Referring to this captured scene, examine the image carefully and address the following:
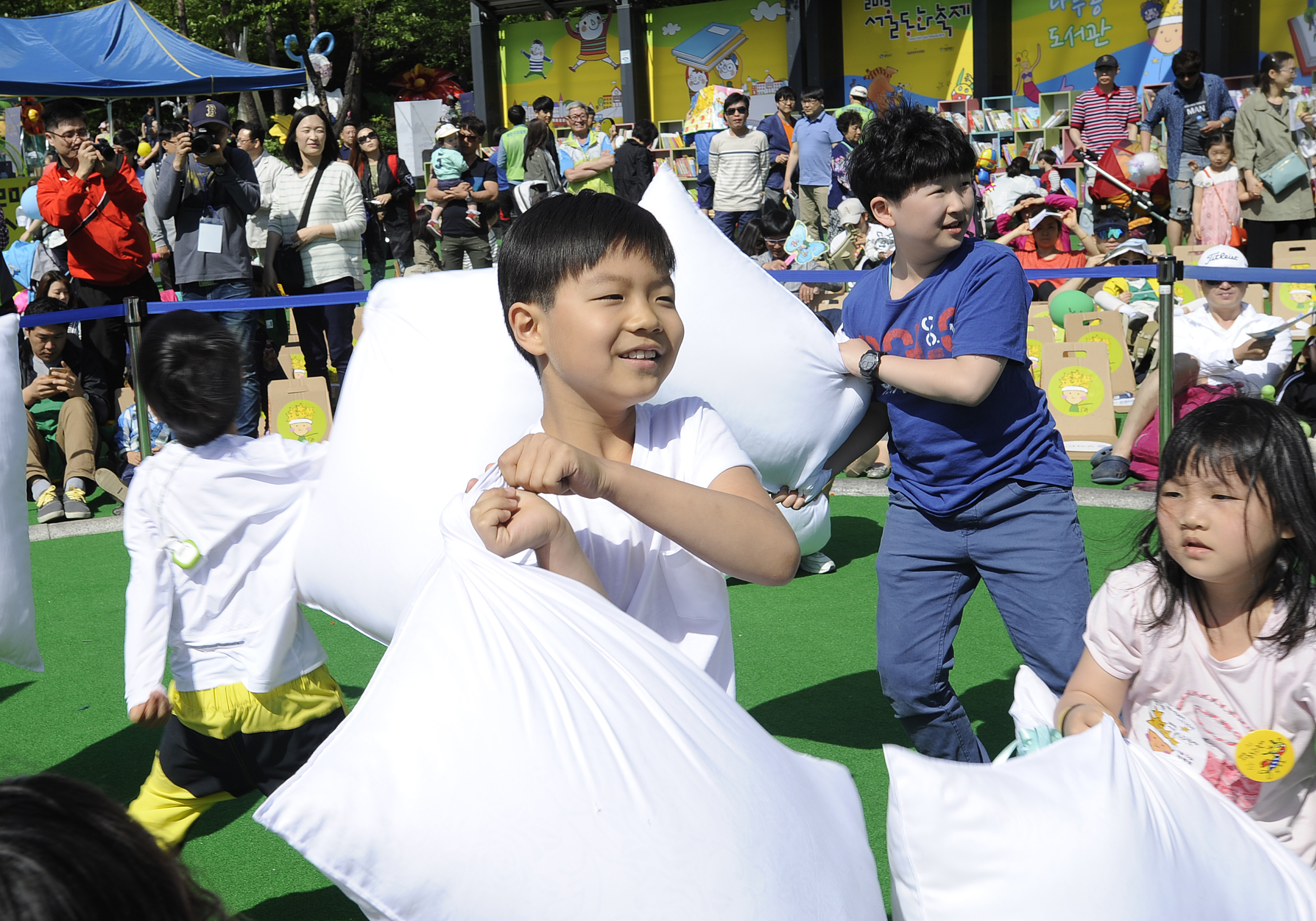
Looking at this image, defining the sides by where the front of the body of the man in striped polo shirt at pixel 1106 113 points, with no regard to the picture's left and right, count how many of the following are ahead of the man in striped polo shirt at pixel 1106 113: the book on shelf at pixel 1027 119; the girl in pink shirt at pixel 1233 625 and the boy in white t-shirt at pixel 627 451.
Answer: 2

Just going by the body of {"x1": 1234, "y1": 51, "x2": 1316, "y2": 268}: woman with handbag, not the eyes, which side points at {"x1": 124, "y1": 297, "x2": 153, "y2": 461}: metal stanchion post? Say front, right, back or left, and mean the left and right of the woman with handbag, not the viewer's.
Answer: right

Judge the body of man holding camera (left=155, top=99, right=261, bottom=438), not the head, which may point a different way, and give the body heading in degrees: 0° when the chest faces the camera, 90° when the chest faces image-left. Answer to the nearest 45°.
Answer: approximately 0°

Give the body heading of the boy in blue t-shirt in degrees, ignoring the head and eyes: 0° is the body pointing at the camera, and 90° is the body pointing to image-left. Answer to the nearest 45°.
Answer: approximately 0°

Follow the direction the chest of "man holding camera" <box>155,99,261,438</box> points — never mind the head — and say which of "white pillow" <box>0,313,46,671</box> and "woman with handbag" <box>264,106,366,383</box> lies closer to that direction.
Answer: the white pillow

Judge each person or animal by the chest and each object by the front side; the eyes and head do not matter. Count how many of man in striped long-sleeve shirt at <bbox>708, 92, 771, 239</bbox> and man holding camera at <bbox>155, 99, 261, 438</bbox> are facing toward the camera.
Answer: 2

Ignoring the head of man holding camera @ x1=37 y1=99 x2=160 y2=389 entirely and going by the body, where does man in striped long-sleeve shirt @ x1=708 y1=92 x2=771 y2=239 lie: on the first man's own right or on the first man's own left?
on the first man's own left

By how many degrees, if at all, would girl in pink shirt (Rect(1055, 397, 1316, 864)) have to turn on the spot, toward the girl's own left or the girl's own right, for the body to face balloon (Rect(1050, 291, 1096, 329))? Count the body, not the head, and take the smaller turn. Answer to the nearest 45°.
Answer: approximately 135° to the girl's own right

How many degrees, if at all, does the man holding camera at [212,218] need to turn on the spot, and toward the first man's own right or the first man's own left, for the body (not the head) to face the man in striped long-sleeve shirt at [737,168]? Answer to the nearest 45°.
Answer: approximately 135° to the first man's own left

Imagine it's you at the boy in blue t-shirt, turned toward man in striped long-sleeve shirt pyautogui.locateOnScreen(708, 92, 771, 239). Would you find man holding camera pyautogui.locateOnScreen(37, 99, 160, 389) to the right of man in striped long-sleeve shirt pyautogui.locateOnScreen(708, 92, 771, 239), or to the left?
left

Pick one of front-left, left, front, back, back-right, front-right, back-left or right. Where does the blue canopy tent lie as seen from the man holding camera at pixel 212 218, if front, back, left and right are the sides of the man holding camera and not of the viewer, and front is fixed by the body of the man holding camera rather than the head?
back

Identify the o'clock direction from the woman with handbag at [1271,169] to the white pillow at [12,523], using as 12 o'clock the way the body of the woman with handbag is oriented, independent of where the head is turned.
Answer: The white pillow is roughly at 2 o'clock from the woman with handbag.

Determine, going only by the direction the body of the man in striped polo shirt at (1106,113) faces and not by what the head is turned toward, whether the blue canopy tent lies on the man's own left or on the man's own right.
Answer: on the man's own right
